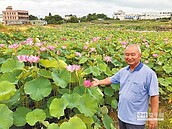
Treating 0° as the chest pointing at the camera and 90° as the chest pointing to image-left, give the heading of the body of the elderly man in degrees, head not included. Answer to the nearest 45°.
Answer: approximately 45°

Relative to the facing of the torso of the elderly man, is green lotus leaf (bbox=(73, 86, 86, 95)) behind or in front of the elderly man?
in front

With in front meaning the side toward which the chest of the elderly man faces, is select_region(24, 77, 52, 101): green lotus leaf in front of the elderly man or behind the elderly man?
in front

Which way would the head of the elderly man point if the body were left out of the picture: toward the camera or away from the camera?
toward the camera

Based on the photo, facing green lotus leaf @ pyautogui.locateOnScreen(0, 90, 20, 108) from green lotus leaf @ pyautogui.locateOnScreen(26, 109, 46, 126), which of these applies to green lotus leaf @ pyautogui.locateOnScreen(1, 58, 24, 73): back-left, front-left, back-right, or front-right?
front-right
